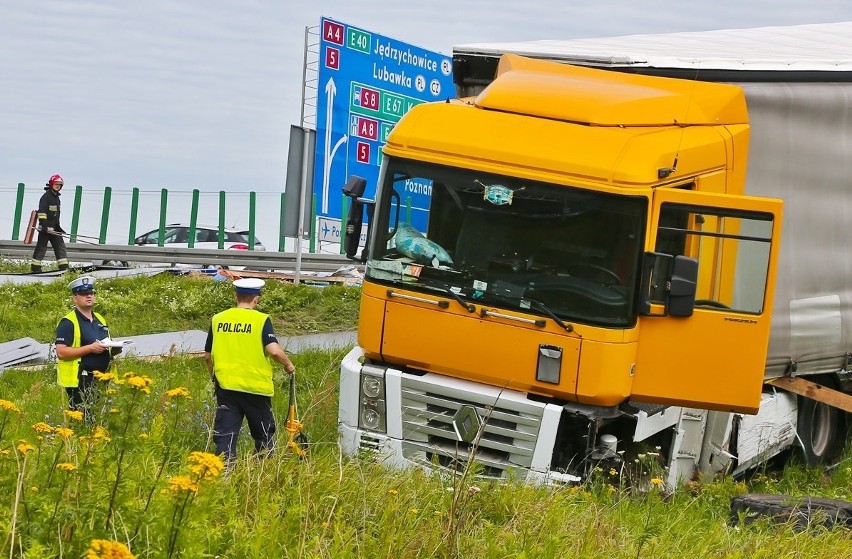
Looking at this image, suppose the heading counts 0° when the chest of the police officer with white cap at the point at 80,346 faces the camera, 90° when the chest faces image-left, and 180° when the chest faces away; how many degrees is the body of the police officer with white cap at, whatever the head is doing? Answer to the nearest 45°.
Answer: approximately 315°

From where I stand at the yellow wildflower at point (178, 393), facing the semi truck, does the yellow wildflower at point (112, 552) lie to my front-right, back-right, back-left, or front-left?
back-right

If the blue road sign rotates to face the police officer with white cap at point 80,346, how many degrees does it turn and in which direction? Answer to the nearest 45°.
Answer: approximately 45° to its right

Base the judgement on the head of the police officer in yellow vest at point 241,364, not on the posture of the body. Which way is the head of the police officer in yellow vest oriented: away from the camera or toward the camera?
away from the camera

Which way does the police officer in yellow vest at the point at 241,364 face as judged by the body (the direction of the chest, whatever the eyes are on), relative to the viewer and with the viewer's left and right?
facing away from the viewer and to the right of the viewer

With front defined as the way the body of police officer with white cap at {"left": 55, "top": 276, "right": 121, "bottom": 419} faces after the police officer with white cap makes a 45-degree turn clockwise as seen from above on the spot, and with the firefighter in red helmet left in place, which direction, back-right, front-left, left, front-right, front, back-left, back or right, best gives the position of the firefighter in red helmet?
back

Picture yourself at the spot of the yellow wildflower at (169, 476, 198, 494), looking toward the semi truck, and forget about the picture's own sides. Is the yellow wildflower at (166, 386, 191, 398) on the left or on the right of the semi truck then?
left

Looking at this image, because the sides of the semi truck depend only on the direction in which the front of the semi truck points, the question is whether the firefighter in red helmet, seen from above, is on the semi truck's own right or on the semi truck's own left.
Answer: on the semi truck's own right

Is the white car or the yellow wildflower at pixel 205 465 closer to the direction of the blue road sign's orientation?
the yellow wildflower

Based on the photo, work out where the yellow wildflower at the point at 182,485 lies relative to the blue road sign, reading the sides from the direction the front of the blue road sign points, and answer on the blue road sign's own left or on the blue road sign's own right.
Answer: on the blue road sign's own right
